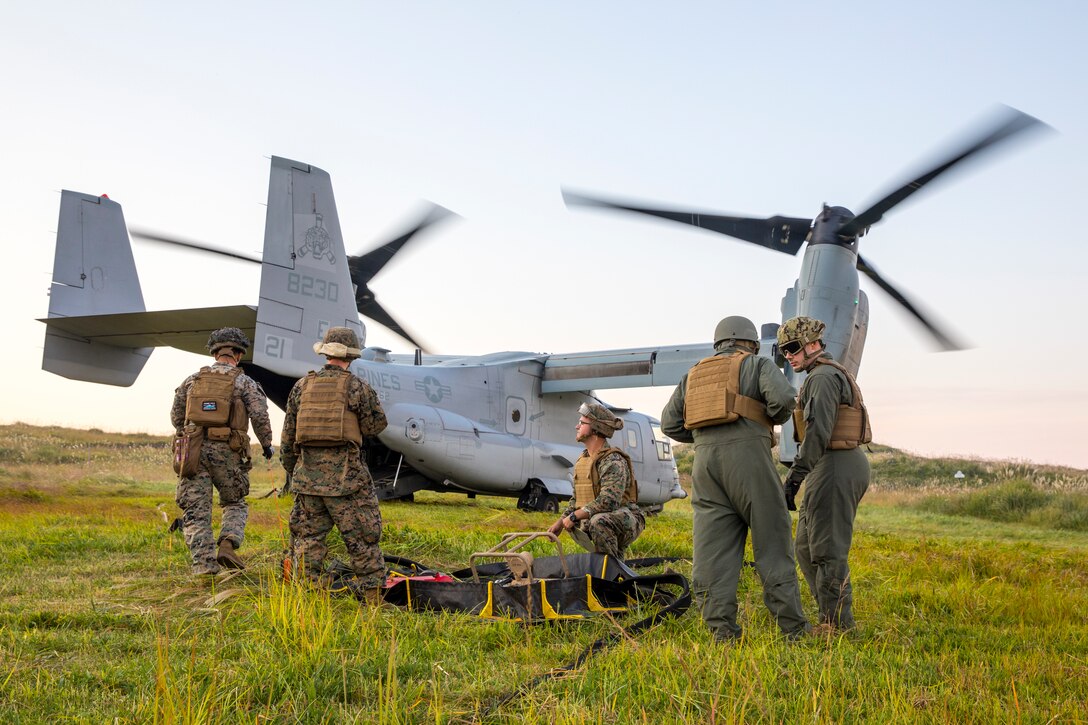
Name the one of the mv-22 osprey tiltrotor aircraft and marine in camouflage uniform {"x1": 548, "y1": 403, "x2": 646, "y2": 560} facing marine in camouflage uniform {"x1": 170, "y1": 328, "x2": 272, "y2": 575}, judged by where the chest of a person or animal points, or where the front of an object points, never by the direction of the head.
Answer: marine in camouflage uniform {"x1": 548, "y1": 403, "x2": 646, "y2": 560}

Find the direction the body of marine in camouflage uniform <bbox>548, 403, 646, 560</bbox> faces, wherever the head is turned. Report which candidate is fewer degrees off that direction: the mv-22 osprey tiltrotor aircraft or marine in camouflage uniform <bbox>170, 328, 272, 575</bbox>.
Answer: the marine in camouflage uniform

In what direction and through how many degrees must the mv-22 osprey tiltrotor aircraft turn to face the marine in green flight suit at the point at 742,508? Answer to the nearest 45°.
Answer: approximately 135° to its right

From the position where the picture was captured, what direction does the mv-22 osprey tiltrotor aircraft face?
facing away from the viewer and to the right of the viewer

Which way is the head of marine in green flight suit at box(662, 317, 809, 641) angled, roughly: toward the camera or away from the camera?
away from the camera

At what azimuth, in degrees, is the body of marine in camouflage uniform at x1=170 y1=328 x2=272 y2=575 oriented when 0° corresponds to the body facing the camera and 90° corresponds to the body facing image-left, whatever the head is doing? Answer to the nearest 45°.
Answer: approximately 180°

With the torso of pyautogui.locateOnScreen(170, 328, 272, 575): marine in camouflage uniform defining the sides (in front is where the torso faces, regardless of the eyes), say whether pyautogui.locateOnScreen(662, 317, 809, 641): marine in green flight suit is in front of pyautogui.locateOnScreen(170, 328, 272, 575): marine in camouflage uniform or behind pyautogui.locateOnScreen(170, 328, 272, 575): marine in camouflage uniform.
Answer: behind

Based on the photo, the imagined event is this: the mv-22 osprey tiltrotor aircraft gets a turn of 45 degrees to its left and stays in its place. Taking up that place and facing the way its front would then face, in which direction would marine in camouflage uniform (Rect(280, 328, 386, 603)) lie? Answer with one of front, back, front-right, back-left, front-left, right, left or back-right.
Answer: back

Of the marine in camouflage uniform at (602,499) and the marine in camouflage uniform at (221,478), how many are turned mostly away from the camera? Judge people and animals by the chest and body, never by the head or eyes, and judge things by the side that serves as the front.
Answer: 1

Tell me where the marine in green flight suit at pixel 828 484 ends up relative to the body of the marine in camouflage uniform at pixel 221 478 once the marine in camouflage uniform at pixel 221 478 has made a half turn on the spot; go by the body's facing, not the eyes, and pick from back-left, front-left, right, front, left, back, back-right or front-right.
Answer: front-left

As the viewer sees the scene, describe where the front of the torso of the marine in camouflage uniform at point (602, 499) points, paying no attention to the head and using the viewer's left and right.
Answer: facing to the left of the viewer

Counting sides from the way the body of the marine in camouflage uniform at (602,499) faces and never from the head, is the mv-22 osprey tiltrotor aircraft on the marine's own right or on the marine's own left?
on the marine's own right

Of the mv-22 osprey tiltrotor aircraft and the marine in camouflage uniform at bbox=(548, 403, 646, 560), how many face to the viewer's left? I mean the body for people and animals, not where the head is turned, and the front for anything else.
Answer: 1

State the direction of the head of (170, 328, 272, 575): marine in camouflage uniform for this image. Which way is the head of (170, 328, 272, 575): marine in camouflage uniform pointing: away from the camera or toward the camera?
away from the camera

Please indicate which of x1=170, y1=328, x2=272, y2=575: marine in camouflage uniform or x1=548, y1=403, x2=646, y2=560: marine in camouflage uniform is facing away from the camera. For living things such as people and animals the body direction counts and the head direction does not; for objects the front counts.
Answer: x1=170, y1=328, x2=272, y2=575: marine in camouflage uniform
